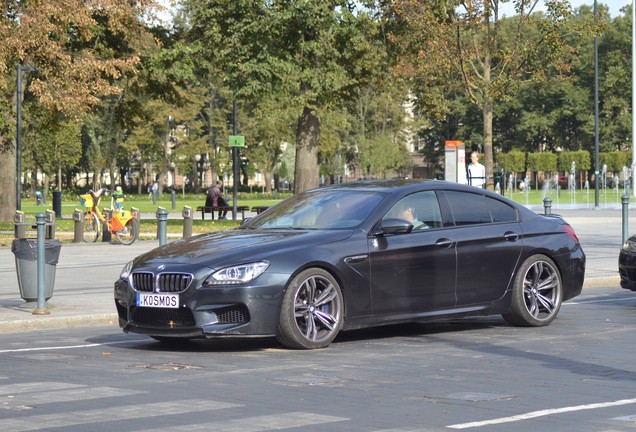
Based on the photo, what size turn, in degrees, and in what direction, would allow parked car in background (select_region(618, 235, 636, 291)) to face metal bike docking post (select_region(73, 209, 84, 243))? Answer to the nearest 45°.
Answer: approximately 90° to its right

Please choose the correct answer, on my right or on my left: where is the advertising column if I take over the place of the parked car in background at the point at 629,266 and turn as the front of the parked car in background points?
on my right

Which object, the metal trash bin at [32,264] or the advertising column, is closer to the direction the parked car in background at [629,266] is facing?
the metal trash bin

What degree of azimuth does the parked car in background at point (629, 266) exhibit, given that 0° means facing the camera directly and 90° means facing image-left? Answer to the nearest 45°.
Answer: approximately 45°

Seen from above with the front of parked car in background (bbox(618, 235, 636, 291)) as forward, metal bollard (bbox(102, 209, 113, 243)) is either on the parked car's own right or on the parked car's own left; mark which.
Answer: on the parked car's own right

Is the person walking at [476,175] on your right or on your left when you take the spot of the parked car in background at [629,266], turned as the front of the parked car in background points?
on your right

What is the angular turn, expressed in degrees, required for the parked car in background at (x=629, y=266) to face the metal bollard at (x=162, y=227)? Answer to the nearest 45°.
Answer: approximately 45° to its right
